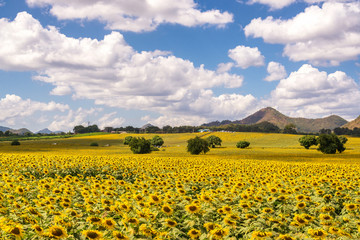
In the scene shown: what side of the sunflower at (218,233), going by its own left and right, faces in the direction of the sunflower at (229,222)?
back

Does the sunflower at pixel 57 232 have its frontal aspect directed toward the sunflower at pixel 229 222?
no

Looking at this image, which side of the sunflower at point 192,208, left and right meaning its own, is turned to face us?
front

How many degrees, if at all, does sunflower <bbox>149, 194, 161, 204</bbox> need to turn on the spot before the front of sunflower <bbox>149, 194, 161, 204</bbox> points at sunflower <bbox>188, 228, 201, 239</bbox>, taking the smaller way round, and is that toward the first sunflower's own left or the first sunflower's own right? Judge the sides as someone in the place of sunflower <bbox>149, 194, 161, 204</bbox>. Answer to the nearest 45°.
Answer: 0° — it already faces it

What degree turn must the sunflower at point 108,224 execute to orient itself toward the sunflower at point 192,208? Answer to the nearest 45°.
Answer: approximately 135° to its left

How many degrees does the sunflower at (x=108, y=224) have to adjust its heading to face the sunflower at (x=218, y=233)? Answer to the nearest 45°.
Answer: approximately 90° to its left

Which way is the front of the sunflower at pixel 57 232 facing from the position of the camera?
facing the viewer

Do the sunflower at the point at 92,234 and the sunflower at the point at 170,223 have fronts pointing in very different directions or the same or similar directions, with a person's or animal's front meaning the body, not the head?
same or similar directions

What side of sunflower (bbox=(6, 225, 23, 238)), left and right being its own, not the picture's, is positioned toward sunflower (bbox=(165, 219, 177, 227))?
left

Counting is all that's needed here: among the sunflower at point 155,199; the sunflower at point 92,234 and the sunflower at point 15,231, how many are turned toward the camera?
3

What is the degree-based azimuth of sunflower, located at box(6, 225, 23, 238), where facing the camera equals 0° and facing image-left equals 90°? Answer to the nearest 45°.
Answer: approximately 0°

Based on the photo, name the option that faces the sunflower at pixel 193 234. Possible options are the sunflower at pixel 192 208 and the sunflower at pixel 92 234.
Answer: the sunflower at pixel 192 208

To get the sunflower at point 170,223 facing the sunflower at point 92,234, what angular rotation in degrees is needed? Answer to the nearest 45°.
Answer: approximately 45° to its right

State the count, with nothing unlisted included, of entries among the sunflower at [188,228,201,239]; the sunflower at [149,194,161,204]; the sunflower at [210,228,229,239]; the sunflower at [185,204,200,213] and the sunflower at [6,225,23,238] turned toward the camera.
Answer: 5

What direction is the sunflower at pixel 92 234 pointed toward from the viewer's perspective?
toward the camera
